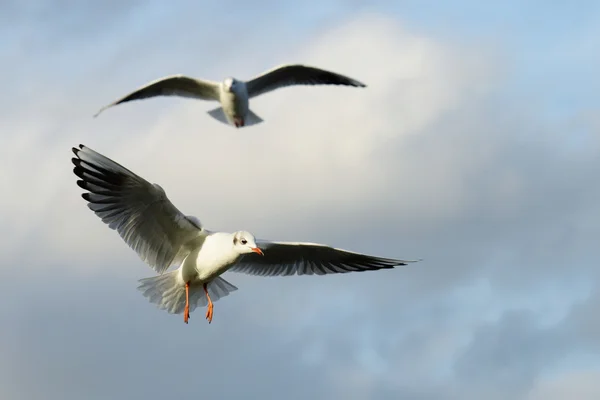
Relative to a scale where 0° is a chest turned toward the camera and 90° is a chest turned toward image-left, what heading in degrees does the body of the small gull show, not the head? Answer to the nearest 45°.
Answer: approximately 0°

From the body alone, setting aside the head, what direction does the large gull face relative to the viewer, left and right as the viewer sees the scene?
facing the viewer and to the right of the viewer

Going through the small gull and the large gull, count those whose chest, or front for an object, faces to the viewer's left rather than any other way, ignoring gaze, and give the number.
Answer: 0
